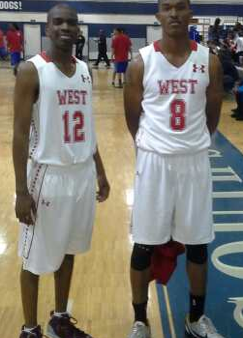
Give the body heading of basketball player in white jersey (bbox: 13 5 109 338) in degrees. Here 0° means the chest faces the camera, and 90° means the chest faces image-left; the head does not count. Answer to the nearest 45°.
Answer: approximately 315°

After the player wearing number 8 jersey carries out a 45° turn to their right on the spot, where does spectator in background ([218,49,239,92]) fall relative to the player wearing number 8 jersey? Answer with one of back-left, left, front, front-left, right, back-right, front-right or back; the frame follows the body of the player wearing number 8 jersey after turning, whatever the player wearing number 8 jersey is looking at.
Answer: back-right

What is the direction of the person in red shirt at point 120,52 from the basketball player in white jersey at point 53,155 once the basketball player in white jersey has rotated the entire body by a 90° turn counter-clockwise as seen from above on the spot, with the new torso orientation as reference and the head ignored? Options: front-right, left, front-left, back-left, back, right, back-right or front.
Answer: front-left

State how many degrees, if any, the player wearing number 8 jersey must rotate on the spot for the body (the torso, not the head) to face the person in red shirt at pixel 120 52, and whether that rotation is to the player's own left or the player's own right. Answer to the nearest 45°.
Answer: approximately 180°

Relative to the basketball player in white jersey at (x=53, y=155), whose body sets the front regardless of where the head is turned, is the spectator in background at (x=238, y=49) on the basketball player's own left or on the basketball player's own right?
on the basketball player's own left

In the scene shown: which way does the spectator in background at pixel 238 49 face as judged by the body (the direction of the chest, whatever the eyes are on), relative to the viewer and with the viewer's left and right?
facing to the left of the viewer

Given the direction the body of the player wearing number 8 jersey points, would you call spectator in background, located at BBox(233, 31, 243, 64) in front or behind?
behind

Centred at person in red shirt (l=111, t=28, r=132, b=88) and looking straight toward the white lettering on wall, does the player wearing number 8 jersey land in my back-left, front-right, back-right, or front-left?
back-left

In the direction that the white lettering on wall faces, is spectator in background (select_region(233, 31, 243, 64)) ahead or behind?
ahead

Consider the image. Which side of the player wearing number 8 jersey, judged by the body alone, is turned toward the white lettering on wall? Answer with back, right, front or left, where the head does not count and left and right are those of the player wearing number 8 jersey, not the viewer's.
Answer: back
